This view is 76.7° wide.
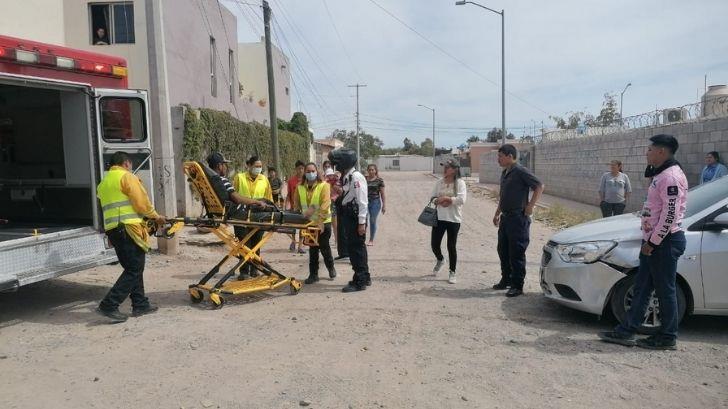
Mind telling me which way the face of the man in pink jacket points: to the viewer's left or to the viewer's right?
to the viewer's left

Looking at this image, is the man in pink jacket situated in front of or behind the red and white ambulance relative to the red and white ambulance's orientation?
behind

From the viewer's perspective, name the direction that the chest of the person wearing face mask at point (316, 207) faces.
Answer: toward the camera

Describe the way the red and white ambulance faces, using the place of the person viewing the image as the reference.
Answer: facing away from the viewer and to the left of the viewer

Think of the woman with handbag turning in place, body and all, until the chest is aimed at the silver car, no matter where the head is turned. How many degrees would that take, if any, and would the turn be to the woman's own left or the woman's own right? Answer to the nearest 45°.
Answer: approximately 90° to the woman's own left

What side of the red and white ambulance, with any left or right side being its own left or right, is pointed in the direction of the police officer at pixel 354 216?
back

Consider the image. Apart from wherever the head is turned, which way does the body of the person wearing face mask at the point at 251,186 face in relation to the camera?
toward the camera

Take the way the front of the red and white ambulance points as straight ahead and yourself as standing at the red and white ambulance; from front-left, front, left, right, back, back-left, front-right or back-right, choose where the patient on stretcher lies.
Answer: back

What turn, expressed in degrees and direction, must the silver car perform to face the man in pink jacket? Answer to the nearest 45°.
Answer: approximately 90° to its left

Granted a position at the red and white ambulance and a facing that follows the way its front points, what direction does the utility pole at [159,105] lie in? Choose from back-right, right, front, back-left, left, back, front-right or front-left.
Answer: right

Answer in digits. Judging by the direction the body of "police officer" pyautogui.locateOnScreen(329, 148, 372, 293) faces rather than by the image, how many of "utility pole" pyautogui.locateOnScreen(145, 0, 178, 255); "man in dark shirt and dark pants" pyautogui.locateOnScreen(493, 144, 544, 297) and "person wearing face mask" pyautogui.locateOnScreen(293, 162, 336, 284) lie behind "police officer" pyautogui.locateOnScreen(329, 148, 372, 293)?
1

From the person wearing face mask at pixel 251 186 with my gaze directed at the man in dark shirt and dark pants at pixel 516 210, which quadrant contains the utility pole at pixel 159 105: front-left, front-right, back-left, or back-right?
back-left

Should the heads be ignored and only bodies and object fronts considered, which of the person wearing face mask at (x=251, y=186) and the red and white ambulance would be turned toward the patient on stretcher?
the person wearing face mask

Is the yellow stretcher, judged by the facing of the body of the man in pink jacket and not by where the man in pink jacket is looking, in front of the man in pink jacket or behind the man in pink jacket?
in front

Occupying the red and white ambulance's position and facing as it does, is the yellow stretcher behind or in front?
behind

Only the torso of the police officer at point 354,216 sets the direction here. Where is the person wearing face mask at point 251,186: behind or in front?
in front

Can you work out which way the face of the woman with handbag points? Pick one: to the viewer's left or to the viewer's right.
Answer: to the viewer's left

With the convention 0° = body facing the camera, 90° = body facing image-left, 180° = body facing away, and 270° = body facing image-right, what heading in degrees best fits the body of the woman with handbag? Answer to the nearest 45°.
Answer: approximately 45°

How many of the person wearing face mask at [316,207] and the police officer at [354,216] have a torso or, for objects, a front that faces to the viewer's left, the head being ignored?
1
